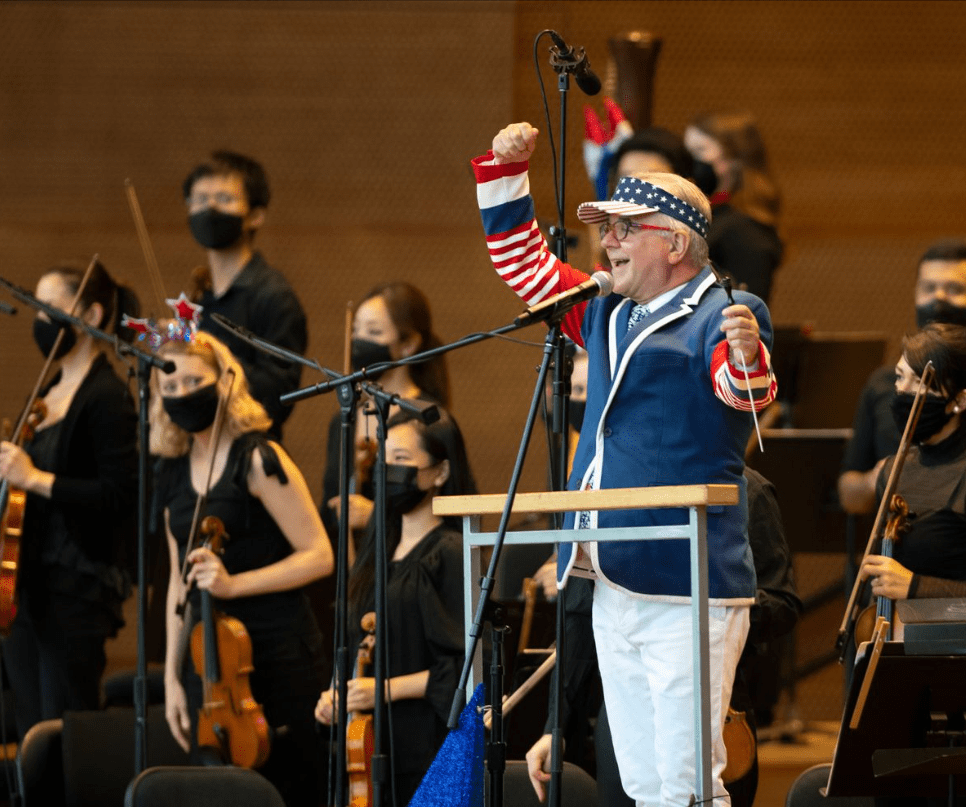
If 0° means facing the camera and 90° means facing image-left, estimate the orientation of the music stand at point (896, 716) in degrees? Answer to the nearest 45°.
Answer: approximately 180°

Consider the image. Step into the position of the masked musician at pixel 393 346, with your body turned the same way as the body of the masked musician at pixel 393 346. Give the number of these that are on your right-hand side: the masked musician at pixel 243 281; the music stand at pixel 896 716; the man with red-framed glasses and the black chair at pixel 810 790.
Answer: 1

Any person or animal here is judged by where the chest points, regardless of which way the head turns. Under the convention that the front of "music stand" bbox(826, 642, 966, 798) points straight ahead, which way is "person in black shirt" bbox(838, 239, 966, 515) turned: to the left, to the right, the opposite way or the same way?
the opposite way

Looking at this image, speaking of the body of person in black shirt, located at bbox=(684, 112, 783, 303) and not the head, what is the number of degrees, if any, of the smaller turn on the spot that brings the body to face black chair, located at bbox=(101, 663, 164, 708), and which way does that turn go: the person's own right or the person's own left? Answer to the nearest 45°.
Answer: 0° — they already face it

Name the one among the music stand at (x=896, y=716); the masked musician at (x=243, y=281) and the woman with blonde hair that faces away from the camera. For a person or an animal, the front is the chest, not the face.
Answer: the music stand

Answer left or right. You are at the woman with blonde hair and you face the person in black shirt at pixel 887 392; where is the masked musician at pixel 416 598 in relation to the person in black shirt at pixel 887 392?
right

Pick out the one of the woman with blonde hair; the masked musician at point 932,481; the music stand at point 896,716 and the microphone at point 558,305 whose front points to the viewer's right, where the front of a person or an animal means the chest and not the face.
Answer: the microphone

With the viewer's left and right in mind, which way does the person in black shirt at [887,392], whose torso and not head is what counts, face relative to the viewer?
facing the viewer

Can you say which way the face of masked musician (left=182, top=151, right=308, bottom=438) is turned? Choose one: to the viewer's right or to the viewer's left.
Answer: to the viewer's left

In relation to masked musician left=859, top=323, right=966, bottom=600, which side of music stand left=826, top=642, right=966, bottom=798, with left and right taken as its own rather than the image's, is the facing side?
front

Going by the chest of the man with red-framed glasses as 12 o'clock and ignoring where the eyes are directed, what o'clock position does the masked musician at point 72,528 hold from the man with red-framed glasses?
The masked musician is roughly at 3 o'clock from the man with red-framed glasses.

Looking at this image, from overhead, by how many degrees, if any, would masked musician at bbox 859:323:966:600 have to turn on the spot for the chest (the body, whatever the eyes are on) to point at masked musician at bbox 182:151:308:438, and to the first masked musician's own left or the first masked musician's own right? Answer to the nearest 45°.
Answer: approximately 90° to the first masked musician's own right

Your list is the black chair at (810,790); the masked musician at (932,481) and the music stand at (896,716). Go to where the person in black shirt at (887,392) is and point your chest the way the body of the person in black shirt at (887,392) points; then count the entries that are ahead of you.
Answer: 3

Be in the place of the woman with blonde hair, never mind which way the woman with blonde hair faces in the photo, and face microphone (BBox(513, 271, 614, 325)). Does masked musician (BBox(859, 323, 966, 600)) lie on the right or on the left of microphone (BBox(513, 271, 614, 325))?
left

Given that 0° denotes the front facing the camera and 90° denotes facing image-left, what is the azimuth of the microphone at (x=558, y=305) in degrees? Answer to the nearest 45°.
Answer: approximately 270°

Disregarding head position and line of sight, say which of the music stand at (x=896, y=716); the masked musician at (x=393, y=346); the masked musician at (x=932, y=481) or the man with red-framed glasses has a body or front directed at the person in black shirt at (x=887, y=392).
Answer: the music stand
